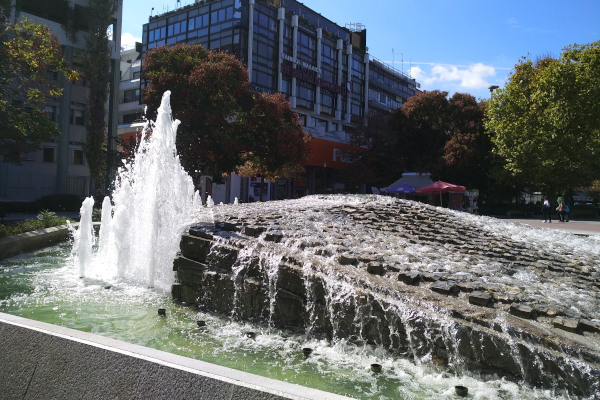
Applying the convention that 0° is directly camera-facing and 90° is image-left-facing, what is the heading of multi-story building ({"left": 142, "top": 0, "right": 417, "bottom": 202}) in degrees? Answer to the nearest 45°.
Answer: approximately 315°

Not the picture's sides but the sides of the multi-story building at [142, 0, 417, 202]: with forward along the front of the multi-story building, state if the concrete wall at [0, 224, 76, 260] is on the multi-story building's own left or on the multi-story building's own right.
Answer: on the multi-story building's own right

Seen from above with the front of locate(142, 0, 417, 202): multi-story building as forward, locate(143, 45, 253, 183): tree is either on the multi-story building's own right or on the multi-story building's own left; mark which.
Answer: on the multi-story building's own right

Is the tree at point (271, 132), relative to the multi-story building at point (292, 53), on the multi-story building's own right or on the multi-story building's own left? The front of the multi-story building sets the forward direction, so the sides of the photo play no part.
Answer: on the multi-story building's own right

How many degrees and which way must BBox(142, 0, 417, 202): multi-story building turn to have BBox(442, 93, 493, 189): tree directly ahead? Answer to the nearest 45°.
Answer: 0° — it already faces it

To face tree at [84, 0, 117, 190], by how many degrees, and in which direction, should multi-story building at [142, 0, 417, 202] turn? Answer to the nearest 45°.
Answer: approximately 90° to its right

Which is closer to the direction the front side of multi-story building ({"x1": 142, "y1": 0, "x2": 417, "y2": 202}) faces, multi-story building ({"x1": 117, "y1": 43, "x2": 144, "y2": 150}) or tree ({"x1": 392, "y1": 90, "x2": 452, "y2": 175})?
the tree

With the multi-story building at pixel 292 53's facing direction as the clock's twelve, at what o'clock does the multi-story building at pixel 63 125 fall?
the multi-story building at pixel 63 125 is roughly at 3 o'clock from the multi-story building at pixel 292 53.
